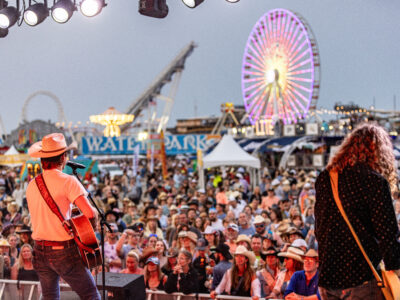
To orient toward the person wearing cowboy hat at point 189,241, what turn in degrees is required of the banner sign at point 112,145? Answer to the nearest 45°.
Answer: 0° — it already faces them

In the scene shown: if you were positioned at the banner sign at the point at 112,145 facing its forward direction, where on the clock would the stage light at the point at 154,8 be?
The stage light is roughly at 12 o'clock from the banner sign.

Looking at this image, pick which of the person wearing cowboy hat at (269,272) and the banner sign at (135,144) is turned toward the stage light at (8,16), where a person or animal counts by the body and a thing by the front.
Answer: the banner sign

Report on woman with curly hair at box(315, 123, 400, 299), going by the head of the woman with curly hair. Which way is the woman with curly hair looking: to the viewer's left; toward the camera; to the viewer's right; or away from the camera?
away from the camera

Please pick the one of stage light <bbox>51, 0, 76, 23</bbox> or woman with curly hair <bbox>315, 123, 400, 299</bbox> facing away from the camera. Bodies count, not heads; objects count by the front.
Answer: the woman with curly hair

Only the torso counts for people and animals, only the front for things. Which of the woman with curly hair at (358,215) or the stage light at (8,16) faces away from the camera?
the woman with curly hair
